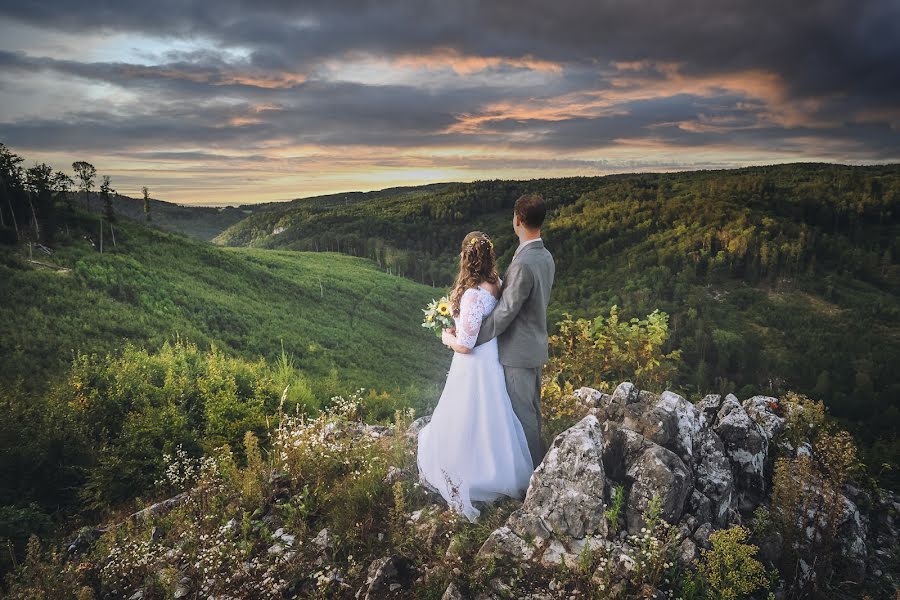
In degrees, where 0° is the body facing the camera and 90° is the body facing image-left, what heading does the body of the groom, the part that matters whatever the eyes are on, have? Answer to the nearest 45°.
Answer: approximately 135°

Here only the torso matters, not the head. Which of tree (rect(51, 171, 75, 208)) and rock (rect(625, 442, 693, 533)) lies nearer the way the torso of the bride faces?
the tree

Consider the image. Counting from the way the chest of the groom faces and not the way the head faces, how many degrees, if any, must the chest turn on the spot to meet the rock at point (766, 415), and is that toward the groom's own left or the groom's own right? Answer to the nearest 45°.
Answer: approximately 90° to the groom's own right

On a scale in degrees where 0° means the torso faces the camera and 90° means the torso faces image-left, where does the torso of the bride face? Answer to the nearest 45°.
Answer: approximately 135°

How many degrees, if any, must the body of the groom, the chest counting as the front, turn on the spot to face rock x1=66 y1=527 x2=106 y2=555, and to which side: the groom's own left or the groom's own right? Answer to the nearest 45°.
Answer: approximately 45° to the groom's own left

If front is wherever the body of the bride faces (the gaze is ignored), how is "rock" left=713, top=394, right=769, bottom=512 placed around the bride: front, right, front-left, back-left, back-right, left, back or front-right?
back-right

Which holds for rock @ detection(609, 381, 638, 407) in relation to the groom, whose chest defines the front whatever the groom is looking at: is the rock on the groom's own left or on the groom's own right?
on the groom's own right

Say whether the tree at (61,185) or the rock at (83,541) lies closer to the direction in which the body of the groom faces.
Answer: the tree
